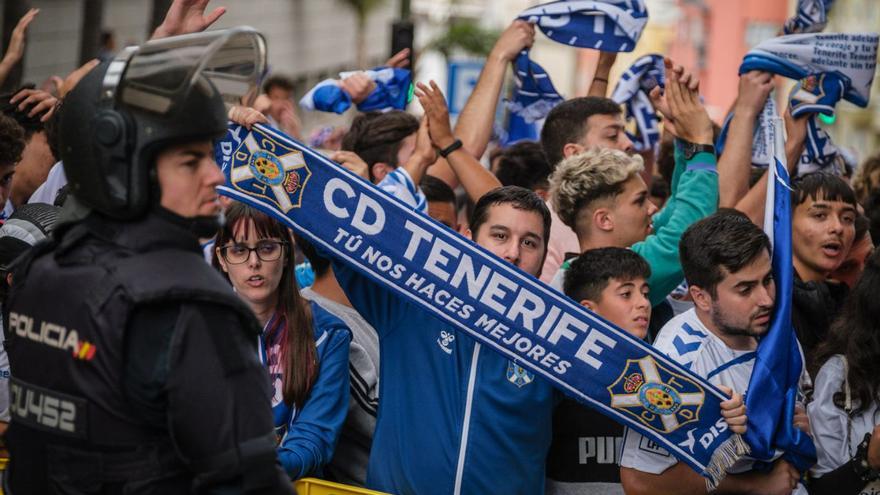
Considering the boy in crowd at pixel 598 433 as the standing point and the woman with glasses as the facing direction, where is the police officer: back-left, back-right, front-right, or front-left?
front-left

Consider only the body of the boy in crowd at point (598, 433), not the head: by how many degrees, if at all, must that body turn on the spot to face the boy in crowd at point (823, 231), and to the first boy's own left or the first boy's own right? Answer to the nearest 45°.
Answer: approximately 90° to the first boy's own left

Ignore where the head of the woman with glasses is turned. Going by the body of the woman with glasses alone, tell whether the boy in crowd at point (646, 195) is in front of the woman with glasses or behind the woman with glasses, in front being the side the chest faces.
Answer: behind

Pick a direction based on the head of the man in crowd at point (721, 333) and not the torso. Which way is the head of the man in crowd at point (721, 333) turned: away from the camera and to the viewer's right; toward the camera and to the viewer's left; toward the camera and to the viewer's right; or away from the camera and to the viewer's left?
toward the camera and to the viewer's right

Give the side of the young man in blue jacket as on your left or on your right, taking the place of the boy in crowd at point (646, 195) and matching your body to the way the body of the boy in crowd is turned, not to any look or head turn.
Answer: on your right

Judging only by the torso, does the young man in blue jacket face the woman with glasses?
no

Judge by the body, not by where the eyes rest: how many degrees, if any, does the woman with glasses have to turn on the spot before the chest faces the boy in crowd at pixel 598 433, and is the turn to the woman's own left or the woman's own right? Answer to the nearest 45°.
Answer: approximately 135° to the woman's own left

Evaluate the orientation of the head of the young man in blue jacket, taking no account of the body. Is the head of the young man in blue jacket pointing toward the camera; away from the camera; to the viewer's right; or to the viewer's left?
toward the camera

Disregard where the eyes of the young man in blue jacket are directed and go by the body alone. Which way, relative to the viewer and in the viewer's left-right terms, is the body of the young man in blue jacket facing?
facing the viewer

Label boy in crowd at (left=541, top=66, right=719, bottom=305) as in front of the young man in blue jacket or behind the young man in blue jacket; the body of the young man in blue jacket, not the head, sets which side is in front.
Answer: behind

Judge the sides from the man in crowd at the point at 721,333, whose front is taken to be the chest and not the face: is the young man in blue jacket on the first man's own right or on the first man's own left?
on the first man's own right

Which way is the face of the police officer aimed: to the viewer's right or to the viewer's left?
to the viewer's right
